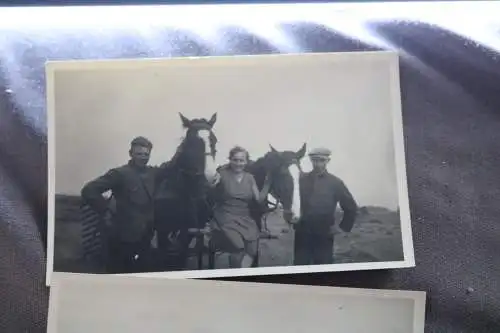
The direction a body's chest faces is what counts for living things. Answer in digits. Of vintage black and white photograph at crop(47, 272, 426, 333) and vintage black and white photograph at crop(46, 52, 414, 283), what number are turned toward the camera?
2

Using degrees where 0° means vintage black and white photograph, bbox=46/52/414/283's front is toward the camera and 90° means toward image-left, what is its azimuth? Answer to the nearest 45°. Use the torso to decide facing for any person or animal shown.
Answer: approximately 0°

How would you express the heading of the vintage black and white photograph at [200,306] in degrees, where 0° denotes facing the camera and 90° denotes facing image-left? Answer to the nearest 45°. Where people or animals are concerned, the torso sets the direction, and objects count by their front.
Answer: approximately 0°
